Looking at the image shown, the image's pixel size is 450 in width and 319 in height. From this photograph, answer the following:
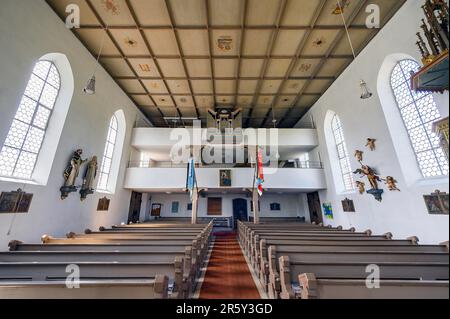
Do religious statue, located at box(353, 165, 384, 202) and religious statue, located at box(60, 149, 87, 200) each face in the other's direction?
yes

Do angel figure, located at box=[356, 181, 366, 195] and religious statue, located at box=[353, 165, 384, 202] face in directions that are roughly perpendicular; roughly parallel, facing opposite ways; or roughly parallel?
roughly parallel

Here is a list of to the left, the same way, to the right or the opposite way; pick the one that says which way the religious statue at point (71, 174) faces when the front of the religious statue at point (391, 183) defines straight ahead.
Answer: the opposite way

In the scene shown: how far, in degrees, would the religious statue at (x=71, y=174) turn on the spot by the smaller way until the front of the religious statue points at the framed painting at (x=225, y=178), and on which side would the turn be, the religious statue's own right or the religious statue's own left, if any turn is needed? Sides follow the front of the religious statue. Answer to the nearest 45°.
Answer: approximately 45° to the religious statue's own left

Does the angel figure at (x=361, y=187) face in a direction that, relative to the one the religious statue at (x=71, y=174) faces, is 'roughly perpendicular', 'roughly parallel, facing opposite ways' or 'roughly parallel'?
roughly parallel, facing opposite ways

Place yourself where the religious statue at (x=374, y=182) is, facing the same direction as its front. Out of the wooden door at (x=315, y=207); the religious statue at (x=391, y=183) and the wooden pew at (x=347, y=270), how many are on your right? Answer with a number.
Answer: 1

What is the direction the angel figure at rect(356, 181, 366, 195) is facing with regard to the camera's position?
facing the viewer and to the left of the viewer

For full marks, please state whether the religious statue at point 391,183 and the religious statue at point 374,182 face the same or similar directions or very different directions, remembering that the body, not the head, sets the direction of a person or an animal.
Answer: same or similar directions

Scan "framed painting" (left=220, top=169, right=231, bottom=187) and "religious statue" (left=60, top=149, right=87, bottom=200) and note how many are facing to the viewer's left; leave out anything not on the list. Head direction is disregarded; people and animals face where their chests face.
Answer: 0

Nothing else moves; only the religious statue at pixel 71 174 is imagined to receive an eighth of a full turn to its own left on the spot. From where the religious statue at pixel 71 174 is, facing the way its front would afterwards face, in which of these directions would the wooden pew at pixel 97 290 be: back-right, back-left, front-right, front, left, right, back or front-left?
right

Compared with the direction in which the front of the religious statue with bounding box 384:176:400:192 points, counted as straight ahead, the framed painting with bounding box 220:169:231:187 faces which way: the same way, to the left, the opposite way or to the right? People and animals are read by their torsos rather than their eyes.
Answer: to the left

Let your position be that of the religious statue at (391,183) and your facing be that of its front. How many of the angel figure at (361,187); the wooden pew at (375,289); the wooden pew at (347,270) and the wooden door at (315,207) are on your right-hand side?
2

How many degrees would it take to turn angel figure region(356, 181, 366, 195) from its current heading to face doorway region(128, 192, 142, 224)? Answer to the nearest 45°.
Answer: approximately 45° to its right

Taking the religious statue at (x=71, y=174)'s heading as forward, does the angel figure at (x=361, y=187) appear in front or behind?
in front

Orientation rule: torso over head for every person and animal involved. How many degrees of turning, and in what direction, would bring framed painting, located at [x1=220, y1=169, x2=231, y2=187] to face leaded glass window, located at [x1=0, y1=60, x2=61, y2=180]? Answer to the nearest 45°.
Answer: approximately 45° to its right

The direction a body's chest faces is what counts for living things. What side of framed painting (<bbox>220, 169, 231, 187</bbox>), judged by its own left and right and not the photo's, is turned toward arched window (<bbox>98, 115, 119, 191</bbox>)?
right

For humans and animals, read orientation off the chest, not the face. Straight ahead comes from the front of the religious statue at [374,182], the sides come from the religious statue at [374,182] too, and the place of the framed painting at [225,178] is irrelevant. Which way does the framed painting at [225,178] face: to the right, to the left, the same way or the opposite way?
to the left

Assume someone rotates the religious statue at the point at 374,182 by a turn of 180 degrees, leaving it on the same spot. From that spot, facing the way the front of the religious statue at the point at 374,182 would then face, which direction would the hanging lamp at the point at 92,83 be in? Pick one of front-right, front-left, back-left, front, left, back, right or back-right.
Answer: back

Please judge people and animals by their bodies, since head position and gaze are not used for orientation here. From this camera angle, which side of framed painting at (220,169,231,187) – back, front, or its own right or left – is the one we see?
front

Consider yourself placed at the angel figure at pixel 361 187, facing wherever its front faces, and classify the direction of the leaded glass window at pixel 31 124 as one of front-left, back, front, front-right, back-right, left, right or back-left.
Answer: front
